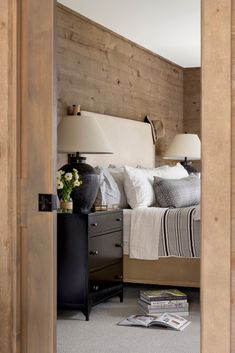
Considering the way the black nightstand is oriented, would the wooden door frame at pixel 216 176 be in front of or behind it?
in front

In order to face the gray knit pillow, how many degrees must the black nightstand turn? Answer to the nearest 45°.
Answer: approximately 90° to its left

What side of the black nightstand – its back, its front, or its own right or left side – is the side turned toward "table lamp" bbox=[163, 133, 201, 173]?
left

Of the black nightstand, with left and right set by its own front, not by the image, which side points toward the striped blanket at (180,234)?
left

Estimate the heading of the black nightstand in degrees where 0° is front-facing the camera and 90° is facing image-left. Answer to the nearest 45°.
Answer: approximately 315°

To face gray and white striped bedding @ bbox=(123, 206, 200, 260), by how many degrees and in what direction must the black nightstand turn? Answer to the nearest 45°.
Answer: approximately 90° to its left

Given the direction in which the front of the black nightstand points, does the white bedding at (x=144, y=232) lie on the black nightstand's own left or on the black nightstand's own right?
on the black nightstand's own left

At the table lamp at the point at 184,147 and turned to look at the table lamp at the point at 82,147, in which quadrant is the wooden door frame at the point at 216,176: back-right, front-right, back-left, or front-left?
front-left

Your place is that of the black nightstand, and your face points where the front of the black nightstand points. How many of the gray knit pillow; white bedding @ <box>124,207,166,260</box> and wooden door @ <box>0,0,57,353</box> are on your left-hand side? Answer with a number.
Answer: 2

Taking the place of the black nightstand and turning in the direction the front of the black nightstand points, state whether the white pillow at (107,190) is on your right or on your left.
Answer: on your left

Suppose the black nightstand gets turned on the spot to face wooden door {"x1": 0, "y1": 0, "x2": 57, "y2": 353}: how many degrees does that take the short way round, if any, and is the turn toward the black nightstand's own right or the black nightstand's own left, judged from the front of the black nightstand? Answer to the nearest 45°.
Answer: approximately 45° to the black nightstand's own right

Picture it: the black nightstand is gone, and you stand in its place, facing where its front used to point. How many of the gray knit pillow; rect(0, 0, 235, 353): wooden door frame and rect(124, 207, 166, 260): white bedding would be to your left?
2
